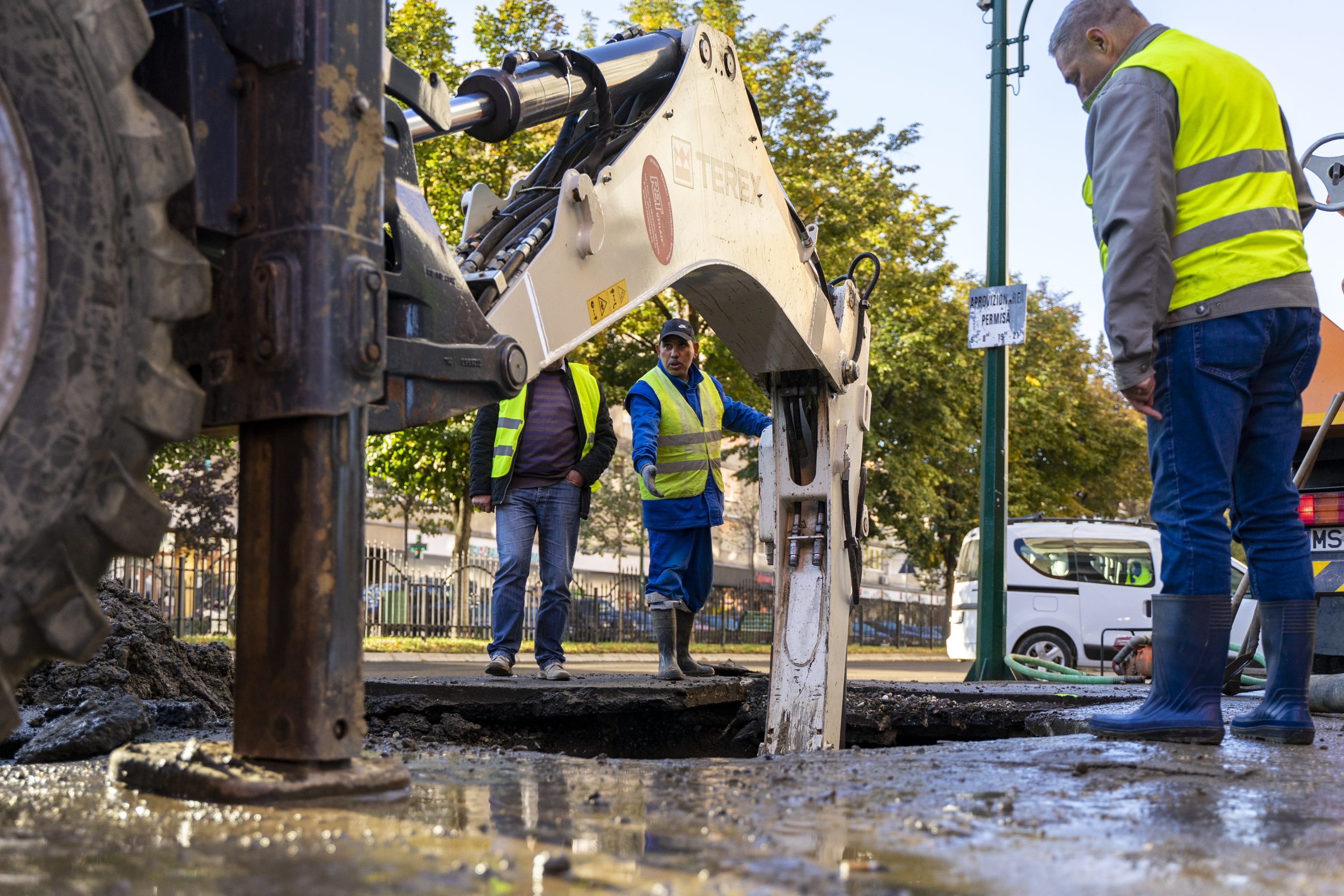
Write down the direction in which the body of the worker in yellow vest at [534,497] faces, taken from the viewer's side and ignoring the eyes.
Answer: toward the camera

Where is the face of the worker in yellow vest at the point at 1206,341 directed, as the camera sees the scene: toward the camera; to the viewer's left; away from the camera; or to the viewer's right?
to the viewer's left

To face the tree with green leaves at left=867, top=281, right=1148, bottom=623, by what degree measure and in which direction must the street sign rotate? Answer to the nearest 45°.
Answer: approximately 180°

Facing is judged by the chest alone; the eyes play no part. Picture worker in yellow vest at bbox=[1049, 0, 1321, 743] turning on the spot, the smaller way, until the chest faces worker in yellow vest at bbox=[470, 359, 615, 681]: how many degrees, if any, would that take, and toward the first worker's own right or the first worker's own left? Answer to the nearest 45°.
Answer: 0° — they already face them

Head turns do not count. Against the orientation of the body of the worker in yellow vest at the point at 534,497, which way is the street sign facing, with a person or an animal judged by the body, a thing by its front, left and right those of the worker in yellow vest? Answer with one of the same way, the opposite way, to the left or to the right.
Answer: the same way

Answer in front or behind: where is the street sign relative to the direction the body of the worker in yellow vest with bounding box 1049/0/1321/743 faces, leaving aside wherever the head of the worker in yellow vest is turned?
in front

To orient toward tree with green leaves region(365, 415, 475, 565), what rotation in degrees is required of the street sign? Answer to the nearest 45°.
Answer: approximately 135° to its right

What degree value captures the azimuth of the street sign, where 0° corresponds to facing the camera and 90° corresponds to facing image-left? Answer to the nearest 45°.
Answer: approximately 0°

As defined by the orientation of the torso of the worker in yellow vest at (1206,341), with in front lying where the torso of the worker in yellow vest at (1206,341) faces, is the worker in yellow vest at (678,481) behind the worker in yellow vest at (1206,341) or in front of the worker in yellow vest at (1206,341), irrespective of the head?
in front

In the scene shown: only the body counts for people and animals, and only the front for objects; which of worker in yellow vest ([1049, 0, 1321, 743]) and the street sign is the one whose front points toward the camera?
the street sign

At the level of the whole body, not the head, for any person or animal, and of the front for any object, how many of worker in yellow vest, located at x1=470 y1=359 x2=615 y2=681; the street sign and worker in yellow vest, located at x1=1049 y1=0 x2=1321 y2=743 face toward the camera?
2

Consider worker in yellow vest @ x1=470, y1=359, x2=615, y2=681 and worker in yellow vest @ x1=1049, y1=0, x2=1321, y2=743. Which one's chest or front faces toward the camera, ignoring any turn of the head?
worker in yellow vest @ x1=470, y1=359, x2=615, y2=681

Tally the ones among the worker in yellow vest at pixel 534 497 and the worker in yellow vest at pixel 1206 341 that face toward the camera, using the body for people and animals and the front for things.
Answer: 1
